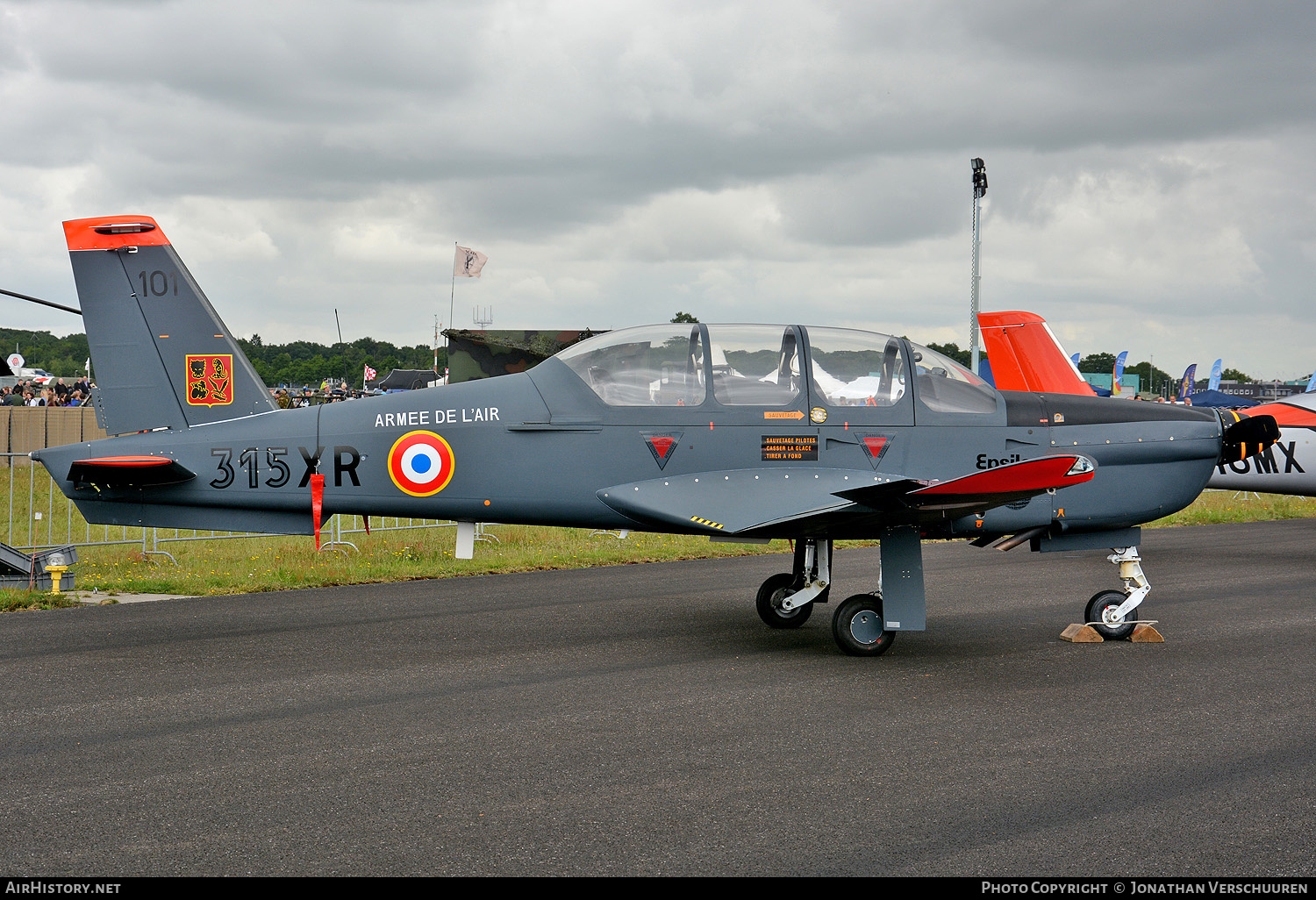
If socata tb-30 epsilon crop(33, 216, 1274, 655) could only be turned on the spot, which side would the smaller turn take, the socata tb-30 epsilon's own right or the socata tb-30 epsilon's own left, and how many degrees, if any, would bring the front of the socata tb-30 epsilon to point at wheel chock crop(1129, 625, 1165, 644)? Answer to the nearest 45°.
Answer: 0° — it already faces it

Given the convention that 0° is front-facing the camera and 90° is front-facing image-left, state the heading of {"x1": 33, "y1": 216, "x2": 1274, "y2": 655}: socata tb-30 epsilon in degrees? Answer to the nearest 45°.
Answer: approximately 270°

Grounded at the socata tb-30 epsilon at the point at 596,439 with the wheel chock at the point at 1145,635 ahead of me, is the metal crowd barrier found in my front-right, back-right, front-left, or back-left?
back-left

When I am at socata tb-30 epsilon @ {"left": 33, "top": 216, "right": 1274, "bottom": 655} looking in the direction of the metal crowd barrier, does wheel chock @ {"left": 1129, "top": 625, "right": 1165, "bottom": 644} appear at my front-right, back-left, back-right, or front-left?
back-right

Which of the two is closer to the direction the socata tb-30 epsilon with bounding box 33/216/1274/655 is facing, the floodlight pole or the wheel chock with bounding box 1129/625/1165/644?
the wheel chock

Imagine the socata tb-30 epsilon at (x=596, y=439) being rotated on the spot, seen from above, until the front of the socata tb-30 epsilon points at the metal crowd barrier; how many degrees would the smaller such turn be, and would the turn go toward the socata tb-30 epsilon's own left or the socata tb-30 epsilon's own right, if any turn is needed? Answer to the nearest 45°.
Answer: approximately 135° to the socata tb-30 epsilon's own left

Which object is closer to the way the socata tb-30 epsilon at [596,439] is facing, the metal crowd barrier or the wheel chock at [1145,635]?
the wheel chock

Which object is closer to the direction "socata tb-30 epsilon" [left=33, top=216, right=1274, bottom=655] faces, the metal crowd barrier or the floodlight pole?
the floodlight pole

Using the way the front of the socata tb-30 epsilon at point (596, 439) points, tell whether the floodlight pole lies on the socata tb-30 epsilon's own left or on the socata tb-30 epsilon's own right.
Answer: on the socata tb-30 epsilon's own left
